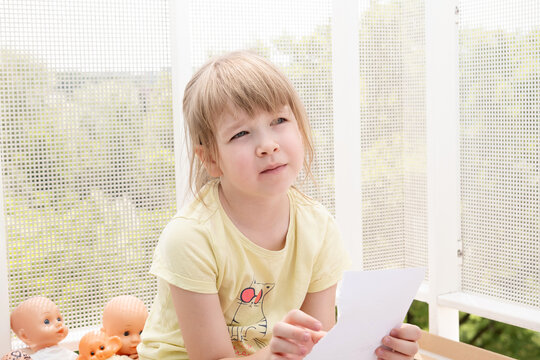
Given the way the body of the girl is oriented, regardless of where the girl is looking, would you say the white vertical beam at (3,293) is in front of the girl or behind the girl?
behind

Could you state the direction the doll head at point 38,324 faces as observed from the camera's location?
facing the viewer and to the right of the viewer

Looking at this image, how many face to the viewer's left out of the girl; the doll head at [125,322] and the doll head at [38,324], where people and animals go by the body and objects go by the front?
0

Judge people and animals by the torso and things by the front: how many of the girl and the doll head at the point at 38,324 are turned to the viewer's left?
0

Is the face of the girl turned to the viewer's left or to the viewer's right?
to the viewer's right

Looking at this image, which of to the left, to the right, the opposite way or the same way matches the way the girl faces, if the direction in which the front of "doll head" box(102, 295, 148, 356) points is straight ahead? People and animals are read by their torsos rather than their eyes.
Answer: the same way

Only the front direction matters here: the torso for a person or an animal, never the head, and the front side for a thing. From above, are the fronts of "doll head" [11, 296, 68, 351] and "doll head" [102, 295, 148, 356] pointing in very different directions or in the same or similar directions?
same or similar directions

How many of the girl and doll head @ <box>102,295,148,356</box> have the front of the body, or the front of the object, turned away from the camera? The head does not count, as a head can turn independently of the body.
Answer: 0
